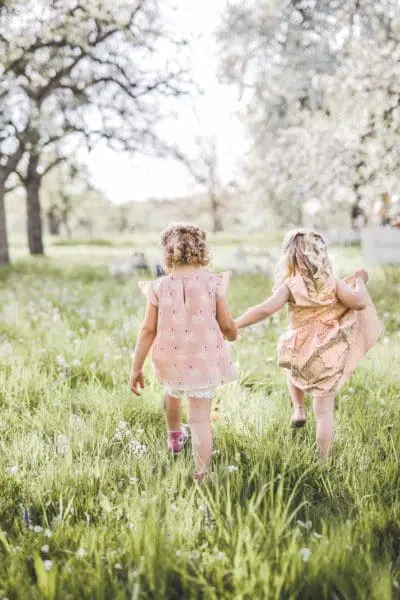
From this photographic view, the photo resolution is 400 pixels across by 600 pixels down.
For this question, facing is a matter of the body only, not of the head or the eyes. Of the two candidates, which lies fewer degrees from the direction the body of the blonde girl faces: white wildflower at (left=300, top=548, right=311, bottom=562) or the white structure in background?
the white structure in background

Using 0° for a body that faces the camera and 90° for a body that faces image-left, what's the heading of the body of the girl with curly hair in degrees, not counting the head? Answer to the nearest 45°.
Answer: approximately 180°

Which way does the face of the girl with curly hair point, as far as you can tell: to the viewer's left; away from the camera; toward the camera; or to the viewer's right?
away from the camera

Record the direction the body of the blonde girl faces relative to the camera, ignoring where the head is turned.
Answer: away from the camera

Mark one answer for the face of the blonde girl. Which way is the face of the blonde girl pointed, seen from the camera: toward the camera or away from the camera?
away from the camera

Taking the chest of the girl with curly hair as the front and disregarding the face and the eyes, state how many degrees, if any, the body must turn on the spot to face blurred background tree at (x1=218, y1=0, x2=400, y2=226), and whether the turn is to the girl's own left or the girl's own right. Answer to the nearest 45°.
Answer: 0° — they already face it

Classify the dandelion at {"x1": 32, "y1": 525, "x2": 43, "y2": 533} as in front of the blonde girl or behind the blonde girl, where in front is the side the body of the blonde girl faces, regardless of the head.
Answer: behind

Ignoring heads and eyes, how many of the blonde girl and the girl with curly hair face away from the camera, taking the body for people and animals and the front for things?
2

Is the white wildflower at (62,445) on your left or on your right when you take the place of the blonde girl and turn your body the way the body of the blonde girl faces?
on your left

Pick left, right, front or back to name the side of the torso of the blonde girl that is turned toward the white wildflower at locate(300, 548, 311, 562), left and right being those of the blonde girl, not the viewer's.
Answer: back
